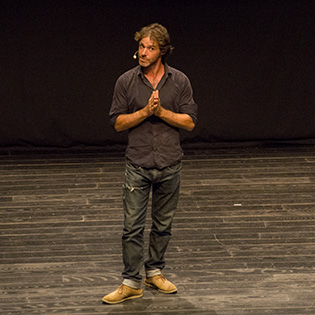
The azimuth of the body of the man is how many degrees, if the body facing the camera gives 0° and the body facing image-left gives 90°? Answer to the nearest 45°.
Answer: approximately 0°
